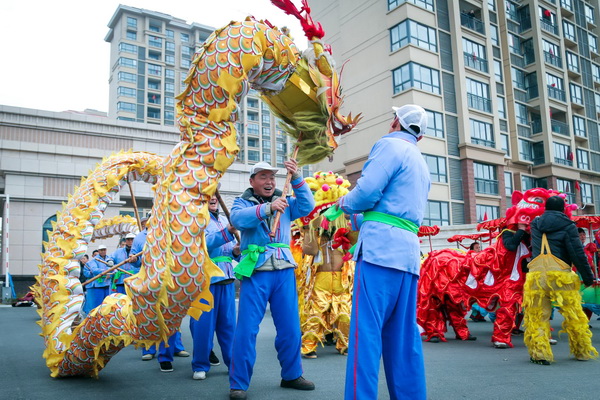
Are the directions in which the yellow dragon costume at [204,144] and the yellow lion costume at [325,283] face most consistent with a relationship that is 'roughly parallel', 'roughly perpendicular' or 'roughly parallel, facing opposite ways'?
roughly perpendicular

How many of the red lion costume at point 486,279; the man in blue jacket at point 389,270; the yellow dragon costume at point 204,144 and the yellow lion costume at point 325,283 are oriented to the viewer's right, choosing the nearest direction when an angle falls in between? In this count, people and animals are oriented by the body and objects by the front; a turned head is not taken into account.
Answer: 2

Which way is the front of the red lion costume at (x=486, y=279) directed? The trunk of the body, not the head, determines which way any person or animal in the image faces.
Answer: to the viewer's right

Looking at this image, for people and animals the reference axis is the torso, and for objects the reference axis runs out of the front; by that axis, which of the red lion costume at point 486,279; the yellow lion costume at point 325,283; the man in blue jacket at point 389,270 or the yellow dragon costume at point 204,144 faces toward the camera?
the yellow lion costume at point 325,283

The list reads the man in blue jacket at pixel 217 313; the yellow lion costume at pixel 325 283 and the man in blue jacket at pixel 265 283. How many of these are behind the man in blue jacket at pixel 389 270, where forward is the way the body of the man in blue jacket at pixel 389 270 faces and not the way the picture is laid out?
0

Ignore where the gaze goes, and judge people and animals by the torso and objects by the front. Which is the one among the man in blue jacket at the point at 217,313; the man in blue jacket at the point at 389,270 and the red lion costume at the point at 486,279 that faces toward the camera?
the man in blue jacket at the point at 217,313

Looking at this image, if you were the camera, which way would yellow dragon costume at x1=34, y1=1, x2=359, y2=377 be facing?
facing to the right of the viewer

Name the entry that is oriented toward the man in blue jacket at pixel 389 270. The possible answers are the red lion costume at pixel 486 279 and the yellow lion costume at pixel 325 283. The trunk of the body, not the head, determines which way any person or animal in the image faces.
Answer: the yellow lion costume

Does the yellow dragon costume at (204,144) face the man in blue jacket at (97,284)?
no

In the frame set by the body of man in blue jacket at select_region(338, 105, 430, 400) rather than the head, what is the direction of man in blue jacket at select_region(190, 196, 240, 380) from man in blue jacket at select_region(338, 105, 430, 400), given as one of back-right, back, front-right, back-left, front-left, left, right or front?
front

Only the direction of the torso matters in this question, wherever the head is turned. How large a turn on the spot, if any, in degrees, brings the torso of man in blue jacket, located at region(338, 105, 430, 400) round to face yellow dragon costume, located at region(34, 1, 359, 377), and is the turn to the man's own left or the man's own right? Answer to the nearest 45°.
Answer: approximately 45° to the man's own left

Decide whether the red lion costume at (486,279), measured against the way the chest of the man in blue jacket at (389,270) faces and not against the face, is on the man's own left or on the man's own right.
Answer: on the man's own right

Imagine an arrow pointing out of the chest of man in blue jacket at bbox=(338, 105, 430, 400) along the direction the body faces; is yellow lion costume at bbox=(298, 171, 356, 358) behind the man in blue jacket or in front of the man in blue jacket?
in front

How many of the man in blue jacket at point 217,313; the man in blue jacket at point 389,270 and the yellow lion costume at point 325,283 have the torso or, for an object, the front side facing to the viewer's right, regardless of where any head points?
0

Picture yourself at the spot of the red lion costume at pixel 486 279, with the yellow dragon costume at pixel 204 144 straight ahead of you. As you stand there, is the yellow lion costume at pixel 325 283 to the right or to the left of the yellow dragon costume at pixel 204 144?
right

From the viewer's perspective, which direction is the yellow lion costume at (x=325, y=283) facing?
toward the camera

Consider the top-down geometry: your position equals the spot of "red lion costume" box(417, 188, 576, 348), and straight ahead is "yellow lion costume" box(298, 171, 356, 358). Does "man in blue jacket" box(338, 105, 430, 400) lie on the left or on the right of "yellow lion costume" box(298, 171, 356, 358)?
left

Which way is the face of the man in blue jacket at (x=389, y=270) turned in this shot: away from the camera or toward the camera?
away from the camera

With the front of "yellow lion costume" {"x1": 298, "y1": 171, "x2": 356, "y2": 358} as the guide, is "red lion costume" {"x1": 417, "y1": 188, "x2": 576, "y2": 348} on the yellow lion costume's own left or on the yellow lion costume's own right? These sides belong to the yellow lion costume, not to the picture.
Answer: on the yellow lion costume's own left
